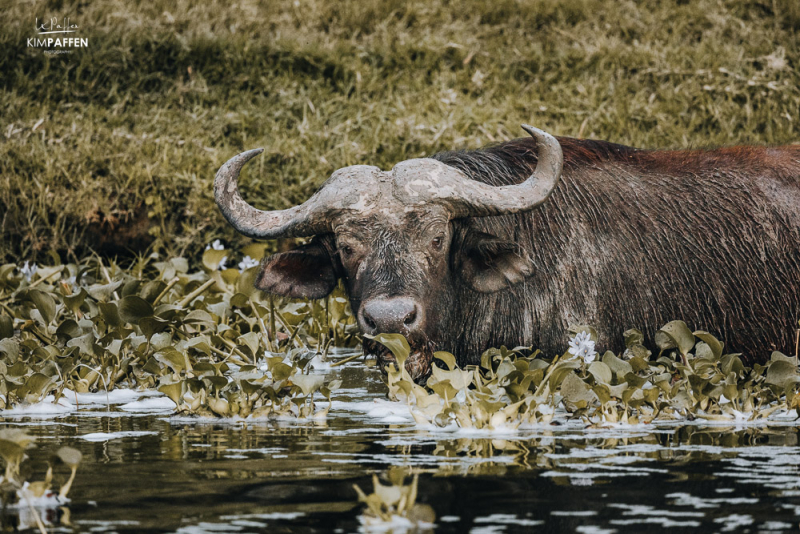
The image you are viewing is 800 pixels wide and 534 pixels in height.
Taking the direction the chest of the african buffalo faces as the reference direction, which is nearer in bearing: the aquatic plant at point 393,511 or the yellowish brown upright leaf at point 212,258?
the yellowish brown upright leaf

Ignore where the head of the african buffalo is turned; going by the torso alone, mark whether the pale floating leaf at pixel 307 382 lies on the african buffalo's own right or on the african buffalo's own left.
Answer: on the african buffalo's own left

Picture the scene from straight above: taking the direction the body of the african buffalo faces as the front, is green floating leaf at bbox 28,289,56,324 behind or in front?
in front

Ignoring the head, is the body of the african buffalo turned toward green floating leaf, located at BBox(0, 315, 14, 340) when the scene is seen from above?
yes

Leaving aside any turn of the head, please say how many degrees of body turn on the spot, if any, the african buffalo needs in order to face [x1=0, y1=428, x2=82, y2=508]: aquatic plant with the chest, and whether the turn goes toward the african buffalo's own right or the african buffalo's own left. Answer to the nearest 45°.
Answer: approximately 45° to the african buffalo's own left

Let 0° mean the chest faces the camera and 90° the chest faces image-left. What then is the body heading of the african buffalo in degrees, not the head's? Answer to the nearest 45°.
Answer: approximately 90°

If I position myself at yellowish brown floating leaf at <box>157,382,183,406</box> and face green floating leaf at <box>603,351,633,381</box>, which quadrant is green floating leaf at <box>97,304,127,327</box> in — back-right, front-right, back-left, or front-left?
back-left

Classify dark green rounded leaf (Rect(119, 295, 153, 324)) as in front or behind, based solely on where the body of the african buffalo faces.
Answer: in front

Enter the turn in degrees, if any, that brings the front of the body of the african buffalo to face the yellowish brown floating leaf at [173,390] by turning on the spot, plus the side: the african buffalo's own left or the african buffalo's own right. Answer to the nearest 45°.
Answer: approximately 45° to the african buffalo's own left

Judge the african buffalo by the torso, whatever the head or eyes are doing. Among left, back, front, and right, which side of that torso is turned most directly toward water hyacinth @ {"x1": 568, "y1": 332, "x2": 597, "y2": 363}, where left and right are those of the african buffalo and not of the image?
left

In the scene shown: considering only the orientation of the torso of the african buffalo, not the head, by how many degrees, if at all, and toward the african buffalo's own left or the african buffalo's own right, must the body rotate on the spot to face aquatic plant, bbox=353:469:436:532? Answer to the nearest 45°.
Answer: approximately 90° to the african buffalo's own left

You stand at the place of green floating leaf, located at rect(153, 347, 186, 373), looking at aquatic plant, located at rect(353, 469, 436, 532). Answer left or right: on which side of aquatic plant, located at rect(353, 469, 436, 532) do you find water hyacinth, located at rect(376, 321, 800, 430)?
left
